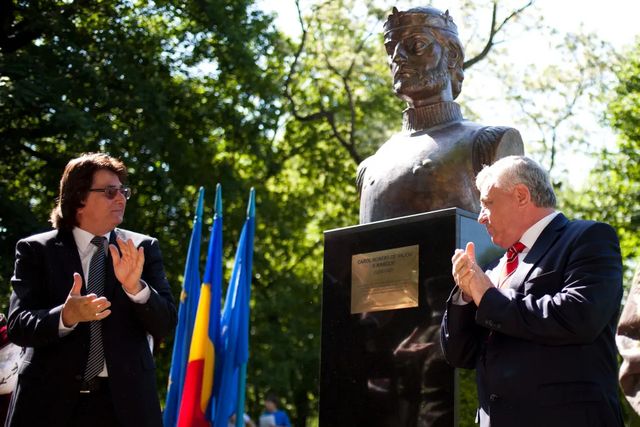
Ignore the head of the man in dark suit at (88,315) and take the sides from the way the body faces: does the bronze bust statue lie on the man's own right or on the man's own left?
on the man's own left

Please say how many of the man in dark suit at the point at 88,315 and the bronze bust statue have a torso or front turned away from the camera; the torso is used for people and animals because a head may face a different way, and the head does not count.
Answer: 0

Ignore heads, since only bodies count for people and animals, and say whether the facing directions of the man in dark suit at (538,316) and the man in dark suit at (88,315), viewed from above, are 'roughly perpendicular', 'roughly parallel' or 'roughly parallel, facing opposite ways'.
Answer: roughly perpendicular

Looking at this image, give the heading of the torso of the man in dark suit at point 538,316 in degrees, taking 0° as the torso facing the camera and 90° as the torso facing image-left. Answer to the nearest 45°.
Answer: approximately 45°

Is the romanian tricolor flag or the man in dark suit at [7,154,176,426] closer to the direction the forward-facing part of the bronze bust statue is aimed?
the man in dark suit

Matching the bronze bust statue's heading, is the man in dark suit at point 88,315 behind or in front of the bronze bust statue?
in front

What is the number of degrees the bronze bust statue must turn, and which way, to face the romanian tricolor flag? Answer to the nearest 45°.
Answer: approximately 90° to its right

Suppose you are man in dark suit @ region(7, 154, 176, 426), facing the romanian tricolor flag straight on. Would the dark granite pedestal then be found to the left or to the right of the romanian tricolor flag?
right

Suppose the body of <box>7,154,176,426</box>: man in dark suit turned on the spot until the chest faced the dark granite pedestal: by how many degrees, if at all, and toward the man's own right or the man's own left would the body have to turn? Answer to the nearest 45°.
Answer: approximately 135° to the man's own left

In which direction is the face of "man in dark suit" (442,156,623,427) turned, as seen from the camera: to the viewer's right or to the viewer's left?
to the viewer's left

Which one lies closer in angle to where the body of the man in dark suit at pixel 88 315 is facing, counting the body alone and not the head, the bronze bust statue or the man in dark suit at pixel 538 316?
the man in dark suit

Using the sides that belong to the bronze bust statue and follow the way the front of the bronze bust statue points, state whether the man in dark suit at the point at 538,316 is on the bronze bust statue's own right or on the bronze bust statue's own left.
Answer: on the bronze bust statue's own left
